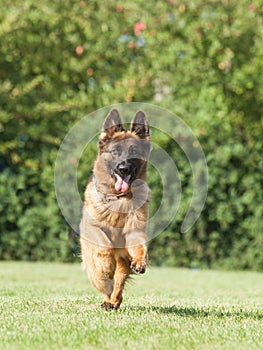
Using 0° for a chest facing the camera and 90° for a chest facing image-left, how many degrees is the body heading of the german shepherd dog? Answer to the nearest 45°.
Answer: approximately 0°

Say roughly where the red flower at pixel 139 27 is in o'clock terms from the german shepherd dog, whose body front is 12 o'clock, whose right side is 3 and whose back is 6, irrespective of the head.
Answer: The red flower is roughly at 6 o'clock from the german shepherd dog.

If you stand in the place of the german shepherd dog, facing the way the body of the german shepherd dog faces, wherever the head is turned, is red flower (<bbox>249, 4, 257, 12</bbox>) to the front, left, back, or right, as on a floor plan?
back
